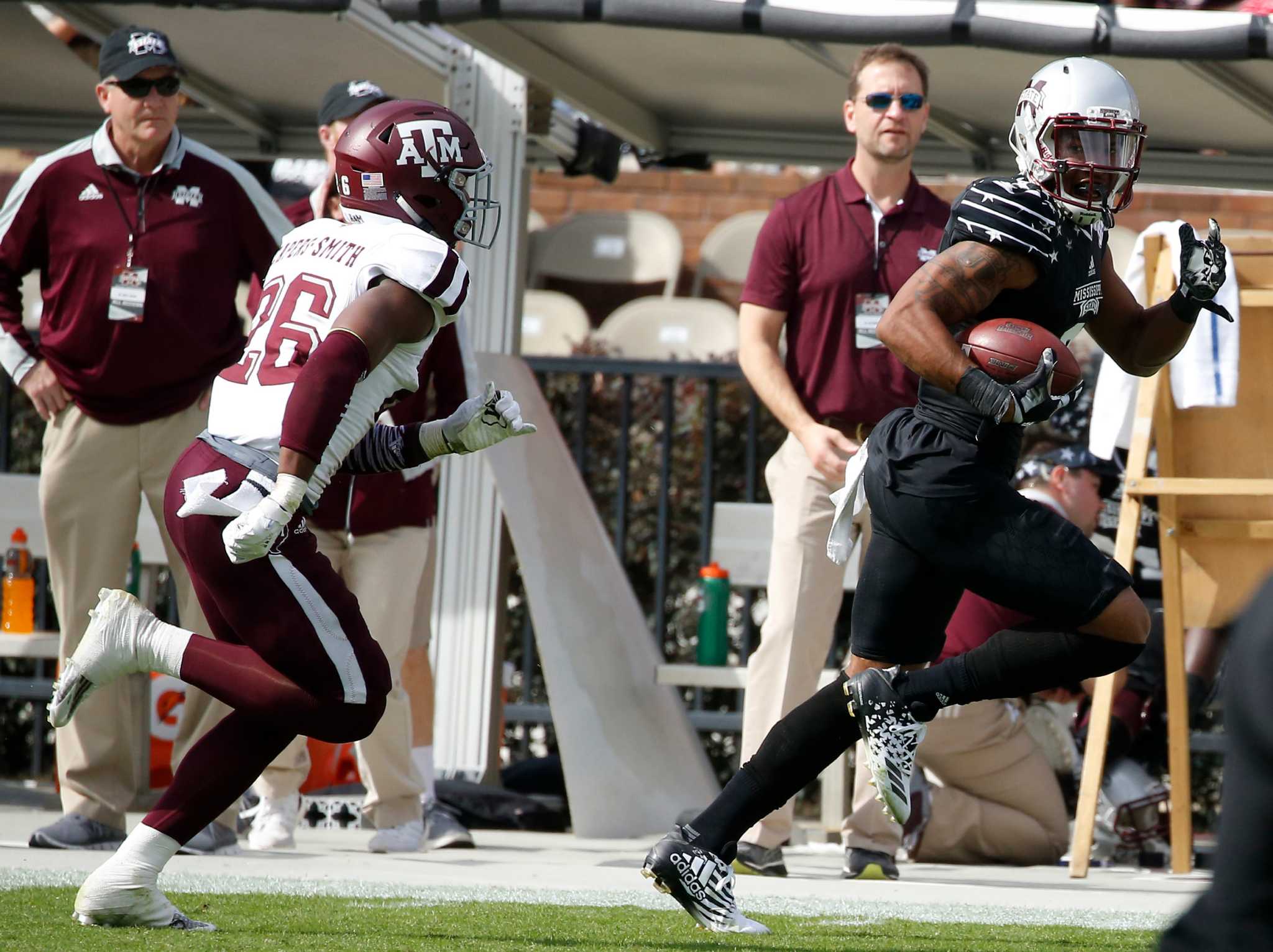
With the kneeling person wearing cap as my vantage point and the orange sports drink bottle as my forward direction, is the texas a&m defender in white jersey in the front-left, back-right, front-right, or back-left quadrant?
front-left

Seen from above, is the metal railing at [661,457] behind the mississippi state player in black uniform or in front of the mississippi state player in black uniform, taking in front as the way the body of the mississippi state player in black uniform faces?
behind

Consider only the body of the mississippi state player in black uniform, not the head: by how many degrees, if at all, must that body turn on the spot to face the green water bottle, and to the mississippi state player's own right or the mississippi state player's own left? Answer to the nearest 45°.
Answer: approximately 135° to the mississippi state player's own left

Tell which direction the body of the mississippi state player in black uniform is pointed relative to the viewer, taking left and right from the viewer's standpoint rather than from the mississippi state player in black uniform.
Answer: facing the viewer and to the right of the viewer

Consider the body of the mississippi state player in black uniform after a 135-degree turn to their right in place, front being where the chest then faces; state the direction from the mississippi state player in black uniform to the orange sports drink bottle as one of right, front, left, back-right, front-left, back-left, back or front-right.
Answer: front-right

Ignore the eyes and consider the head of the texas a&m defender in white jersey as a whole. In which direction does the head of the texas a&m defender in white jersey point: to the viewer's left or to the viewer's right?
to the viewer's right

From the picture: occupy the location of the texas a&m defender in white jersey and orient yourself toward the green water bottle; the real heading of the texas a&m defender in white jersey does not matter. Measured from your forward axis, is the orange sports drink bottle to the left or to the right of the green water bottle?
left
